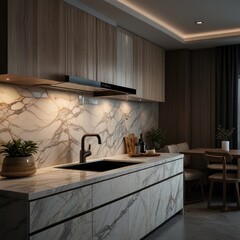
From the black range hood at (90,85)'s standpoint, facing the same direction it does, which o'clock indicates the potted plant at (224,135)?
The potted plant is roughly at 9 o'clock from the black range hood.

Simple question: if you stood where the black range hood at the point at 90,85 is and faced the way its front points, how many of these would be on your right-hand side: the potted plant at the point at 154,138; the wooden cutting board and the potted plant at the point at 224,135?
0

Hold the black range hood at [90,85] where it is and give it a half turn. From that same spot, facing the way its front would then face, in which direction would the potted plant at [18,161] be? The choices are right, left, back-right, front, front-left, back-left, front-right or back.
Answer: left

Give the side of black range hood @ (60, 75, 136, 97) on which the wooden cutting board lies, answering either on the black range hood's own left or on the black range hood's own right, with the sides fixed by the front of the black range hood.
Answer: on the black range hood's own left

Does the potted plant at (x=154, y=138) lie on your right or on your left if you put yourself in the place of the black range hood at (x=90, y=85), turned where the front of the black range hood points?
on your left

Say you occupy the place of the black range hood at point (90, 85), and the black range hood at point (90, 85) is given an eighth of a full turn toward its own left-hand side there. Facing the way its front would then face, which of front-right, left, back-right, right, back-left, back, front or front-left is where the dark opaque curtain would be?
front-left

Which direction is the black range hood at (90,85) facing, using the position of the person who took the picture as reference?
facing the viewer and to the right of the viewer

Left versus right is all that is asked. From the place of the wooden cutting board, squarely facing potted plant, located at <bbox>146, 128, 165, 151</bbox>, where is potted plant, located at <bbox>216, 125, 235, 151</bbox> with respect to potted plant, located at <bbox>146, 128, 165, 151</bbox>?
right
